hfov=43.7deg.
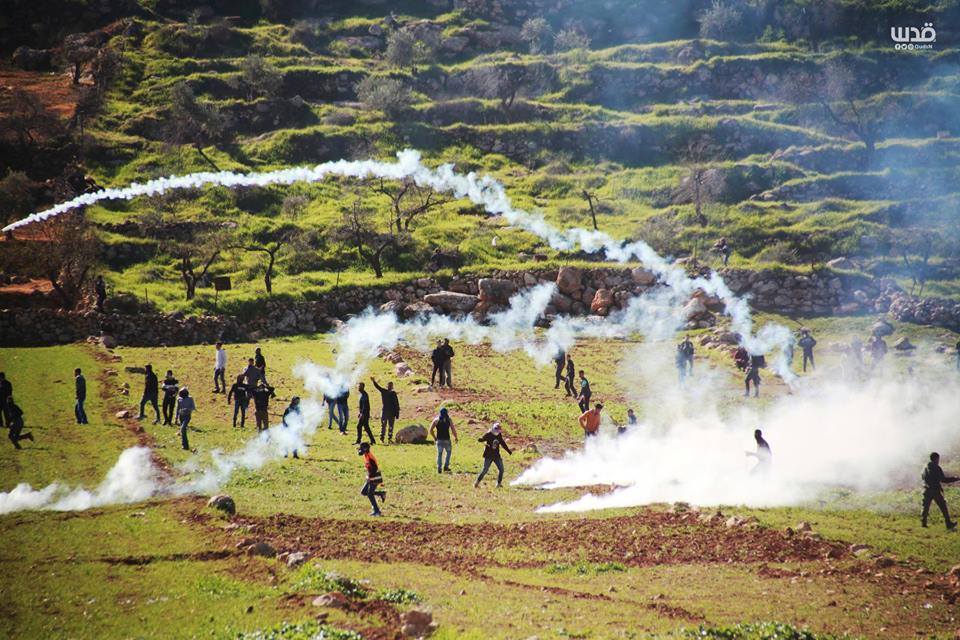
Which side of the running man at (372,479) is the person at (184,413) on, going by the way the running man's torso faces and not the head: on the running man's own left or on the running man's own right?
on the running man's own right

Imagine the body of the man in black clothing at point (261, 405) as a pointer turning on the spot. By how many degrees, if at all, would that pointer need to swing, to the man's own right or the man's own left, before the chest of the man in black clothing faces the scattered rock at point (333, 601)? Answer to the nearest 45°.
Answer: approximately 180°

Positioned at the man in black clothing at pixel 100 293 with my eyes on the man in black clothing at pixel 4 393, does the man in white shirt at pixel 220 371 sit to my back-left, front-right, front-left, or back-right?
front-left

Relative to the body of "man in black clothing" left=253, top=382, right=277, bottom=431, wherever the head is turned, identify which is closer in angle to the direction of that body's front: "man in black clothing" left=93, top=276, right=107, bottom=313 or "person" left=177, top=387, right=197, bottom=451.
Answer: the man in black clothing

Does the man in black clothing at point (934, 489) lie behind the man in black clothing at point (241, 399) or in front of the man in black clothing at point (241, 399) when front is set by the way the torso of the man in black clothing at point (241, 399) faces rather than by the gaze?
behind

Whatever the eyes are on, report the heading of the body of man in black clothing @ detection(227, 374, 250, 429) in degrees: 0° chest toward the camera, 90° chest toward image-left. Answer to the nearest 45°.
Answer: approximately 180°

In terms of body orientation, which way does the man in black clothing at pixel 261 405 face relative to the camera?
away from the camera

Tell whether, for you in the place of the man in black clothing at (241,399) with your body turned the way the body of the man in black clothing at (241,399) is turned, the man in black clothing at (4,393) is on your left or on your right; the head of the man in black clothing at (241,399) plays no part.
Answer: on your left
